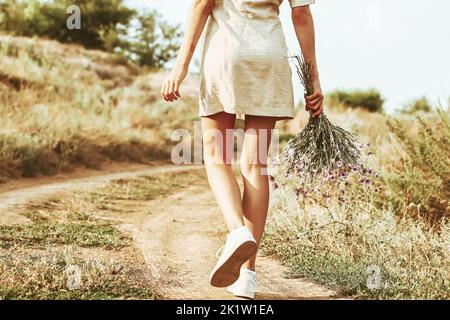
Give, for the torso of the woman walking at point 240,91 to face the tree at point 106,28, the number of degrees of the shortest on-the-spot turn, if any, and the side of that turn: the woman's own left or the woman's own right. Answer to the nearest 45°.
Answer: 0° — they already face it

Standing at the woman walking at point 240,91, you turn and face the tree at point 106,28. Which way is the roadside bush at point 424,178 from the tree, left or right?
right

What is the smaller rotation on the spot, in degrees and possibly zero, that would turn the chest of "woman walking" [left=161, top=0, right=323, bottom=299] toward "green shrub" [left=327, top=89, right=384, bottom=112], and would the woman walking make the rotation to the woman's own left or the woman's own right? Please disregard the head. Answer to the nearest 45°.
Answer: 0° — they already face it

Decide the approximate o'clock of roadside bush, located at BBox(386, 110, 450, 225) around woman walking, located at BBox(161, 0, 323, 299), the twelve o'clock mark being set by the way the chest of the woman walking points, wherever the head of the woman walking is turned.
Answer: The roadside bush is roughly at 1 o'clock from the woman walking.

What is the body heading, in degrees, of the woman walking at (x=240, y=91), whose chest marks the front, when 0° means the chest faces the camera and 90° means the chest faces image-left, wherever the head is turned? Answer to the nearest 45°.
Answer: approximately 180°

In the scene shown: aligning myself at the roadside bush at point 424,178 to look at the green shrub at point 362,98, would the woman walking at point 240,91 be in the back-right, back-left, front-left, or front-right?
back-left
